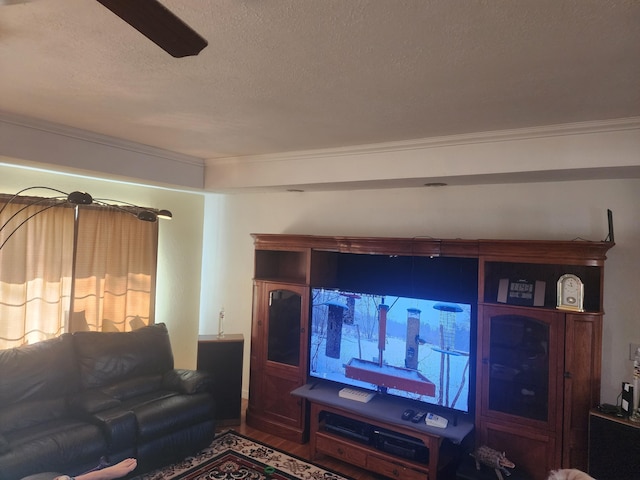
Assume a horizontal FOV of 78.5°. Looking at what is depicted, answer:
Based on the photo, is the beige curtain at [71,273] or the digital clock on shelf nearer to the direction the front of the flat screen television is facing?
the beige curtain

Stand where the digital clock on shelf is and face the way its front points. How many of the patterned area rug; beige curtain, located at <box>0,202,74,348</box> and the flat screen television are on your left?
0

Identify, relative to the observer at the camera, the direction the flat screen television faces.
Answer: facing the viewer and to the left of the viewer

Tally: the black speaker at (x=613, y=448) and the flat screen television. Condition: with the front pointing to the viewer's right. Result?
0

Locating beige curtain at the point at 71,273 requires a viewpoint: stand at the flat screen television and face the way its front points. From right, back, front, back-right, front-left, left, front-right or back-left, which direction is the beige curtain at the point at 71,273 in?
front-right

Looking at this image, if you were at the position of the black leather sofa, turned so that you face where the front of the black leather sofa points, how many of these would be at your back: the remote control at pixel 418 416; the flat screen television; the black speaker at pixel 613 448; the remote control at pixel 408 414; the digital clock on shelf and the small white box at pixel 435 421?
0

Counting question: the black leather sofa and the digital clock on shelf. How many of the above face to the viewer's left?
0

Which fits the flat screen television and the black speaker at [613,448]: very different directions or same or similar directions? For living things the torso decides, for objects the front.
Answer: same or similar directions

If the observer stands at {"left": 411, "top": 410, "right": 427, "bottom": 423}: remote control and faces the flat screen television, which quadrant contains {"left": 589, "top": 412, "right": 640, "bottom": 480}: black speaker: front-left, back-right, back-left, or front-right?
back-right

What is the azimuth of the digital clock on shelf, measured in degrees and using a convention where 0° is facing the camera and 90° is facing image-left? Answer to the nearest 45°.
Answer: approximately 0°

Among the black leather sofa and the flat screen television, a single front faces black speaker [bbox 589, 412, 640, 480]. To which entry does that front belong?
the black leather sofa

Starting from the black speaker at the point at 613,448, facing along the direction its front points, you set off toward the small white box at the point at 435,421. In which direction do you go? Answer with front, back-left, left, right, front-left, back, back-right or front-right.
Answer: front-right

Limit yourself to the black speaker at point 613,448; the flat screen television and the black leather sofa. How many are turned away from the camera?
0

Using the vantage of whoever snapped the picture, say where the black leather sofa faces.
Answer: facing the viewer and to the right of the viewer

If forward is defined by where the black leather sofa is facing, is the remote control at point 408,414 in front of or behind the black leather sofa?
in front

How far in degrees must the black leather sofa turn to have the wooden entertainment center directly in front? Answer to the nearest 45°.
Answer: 0° — it already faces it

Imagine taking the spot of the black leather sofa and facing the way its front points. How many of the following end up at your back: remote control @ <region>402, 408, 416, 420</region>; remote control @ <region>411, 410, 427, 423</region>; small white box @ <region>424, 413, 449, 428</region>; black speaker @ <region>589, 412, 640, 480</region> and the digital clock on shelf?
0

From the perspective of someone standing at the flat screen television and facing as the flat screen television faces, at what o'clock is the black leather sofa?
The black leather sofa is roughly at 1 o'clock from the flat screen television.
